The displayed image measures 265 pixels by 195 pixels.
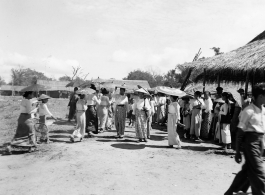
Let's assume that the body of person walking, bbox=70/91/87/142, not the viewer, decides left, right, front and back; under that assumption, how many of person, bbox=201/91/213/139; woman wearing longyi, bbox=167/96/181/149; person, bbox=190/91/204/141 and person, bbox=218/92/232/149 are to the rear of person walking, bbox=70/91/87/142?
0

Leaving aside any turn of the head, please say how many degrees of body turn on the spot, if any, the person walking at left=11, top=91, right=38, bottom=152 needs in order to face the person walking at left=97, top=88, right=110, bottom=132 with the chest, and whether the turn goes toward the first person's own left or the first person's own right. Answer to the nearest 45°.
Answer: approximately 45° to the first person's own left

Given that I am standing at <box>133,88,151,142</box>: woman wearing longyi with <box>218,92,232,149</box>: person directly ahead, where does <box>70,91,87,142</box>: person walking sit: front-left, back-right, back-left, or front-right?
back-right

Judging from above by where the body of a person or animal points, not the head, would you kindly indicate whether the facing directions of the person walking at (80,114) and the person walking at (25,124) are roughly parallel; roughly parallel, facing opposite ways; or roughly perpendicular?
roughly parallel

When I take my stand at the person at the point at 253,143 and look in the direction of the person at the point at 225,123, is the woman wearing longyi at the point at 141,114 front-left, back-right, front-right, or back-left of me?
front-left

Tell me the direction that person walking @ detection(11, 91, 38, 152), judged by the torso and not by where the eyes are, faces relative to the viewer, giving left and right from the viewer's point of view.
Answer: facing to the right of the viewer

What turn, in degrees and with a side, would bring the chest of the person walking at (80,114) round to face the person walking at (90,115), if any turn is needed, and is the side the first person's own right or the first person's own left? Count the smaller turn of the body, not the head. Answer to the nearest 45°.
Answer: approximately 90° to the first person's own left
